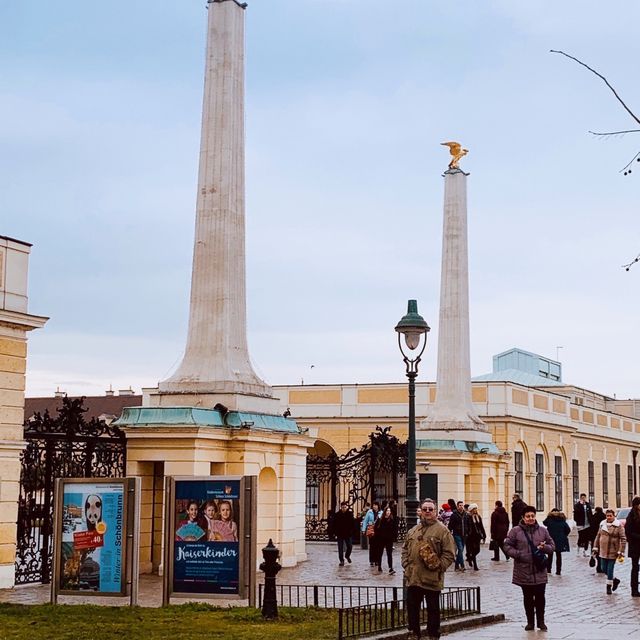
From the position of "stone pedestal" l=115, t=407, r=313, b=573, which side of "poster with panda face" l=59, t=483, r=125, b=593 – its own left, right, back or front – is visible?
back

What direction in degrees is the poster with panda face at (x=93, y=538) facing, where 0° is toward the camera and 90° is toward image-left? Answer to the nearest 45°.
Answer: approximately 0°

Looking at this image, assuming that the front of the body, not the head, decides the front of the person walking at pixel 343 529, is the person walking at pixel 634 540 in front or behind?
in front

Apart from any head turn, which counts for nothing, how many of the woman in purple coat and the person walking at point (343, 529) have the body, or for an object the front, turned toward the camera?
2

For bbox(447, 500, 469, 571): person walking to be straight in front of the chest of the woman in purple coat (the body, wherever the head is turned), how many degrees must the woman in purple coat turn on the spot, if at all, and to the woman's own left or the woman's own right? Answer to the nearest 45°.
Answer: approximately 180°

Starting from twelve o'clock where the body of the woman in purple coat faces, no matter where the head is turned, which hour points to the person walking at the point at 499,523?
The person walking is roughly at 6 o'clock from the woman in purple coat.

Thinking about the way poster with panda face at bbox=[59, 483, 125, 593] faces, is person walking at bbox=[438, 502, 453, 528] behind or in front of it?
behind
